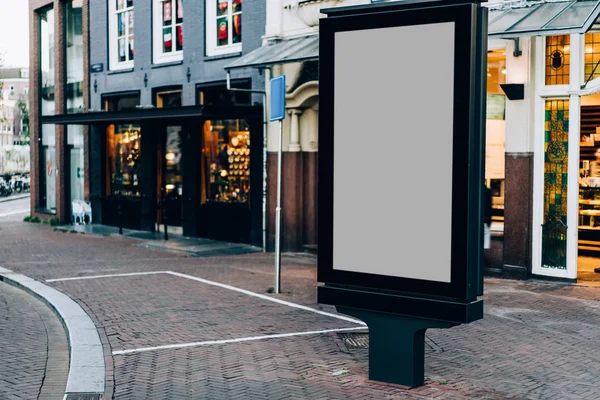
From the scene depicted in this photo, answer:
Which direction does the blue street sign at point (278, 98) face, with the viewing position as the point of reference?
facing the viewer and to the left of the viewer

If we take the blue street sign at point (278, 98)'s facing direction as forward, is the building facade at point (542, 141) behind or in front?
behind

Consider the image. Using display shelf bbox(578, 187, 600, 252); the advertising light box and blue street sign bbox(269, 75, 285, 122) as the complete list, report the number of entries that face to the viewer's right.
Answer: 0

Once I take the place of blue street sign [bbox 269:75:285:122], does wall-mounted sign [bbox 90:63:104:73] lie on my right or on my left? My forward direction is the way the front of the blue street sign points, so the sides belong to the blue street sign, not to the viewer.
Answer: on my right

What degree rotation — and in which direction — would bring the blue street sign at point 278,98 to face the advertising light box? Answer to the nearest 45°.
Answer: approximately 45° to its left

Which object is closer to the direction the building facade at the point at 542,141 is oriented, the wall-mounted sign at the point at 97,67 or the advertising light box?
the advertising light box

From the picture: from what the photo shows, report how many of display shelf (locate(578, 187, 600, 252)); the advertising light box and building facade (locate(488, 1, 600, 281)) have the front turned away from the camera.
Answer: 0

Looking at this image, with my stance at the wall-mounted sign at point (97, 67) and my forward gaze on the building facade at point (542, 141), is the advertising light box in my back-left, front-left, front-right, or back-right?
front-right

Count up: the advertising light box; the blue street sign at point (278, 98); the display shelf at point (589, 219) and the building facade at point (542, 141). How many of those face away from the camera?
0

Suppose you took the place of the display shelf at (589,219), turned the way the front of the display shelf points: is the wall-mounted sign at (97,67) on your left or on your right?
on your right
